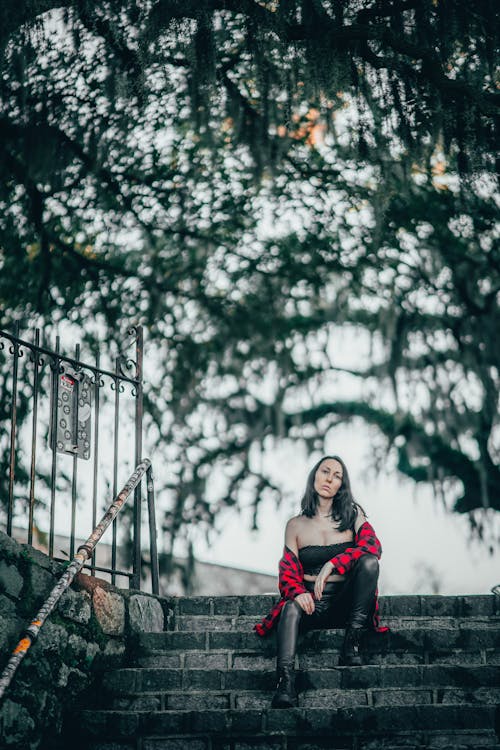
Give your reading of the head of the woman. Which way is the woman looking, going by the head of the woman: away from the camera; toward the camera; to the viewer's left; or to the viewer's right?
toward the camera

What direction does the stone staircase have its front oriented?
toward the camera

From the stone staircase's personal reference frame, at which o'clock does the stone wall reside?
The stone wall is roughly at 3 o'clock from the stone staircase.

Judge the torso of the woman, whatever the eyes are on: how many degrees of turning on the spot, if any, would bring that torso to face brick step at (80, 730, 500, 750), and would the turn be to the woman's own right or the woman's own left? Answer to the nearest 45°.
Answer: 0° — they already face it

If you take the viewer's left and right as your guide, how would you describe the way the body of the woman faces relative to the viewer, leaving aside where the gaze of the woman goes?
facing the viewer

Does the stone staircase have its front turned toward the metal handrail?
no
